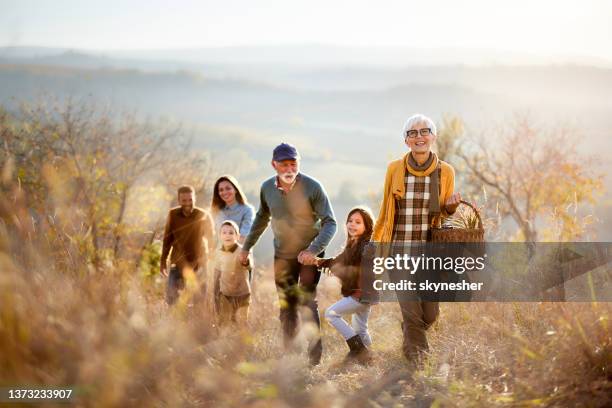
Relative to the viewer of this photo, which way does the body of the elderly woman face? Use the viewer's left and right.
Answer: facing the viewer

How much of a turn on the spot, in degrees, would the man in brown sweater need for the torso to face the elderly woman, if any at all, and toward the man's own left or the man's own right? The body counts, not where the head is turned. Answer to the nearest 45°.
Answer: approximately 45° to the man's own left

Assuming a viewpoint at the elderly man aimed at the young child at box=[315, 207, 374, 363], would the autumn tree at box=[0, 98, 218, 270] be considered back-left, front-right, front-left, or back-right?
back-left

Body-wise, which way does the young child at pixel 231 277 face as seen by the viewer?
toward the camera

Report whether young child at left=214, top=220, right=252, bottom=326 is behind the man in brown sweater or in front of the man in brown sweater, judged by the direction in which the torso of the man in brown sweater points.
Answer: in front

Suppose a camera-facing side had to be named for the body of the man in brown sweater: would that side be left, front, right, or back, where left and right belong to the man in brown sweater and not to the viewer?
front

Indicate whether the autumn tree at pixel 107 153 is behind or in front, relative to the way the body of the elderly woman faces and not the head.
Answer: behind

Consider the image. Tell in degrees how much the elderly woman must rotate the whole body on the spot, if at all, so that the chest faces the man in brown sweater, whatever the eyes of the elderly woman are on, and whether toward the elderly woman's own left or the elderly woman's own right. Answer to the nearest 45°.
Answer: approximately 135° to the elderly woman's own right

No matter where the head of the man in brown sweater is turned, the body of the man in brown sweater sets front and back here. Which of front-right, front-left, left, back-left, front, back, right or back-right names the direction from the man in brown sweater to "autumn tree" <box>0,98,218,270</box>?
back

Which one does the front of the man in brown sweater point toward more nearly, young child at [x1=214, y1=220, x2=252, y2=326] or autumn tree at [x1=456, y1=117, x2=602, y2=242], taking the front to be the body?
the young child

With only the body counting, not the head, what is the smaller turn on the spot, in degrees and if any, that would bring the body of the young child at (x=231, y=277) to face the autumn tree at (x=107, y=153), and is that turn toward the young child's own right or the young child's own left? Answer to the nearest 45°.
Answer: approximately 180°
